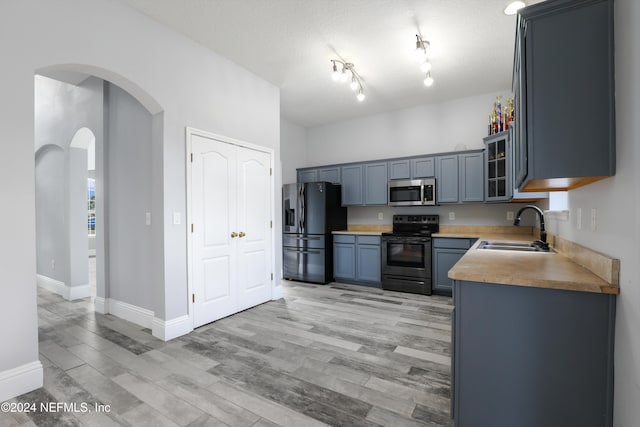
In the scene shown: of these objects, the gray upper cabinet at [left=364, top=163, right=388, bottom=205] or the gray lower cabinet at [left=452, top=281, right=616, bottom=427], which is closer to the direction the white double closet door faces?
the gray lower cabinet

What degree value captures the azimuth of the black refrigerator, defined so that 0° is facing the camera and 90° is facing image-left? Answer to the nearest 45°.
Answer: approximately 45°

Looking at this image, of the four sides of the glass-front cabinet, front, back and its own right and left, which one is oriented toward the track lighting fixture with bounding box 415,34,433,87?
front

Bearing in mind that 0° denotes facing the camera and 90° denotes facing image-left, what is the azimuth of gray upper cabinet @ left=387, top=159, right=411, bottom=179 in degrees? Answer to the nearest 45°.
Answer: approximately 0°

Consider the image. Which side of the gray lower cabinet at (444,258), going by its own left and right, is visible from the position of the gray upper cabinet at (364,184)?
right

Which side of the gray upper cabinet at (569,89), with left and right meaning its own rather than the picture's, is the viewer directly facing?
left

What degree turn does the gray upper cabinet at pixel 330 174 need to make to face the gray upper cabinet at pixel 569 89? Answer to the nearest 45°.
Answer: approximately 45° to its left

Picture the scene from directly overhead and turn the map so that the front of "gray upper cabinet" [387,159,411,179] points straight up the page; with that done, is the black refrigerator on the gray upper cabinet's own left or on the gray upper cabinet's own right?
on the gray upper cabinet's own right

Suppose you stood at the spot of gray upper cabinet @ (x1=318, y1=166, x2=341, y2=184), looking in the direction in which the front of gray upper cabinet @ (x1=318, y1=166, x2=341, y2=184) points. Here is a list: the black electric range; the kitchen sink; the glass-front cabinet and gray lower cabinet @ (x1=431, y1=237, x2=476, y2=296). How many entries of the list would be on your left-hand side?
4

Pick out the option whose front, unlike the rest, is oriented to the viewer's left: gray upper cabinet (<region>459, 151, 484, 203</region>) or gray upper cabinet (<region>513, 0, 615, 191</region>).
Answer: gray upper cabinet (<region>513, 0, 615, 191</region>)

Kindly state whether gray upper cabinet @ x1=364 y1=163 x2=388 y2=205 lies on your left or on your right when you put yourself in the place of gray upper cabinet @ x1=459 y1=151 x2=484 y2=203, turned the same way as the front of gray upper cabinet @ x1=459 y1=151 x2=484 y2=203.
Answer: on your right

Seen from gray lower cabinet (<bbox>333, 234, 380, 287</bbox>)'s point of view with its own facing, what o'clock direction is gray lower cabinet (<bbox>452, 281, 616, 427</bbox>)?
gray lower cabinet (<bbox>452, 281, 616, 427</bbox>) is roughly at 10 o'clock from gray lower cabinet (<bbox>333, 234, 380, 287</bbox>).
